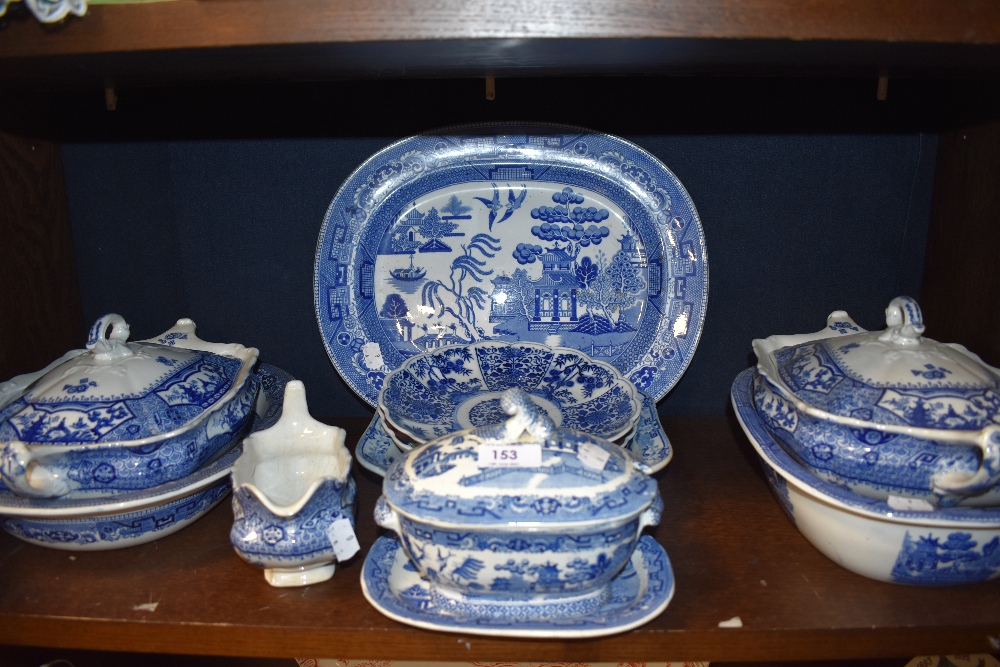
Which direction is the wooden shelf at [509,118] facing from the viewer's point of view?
toward the camera
